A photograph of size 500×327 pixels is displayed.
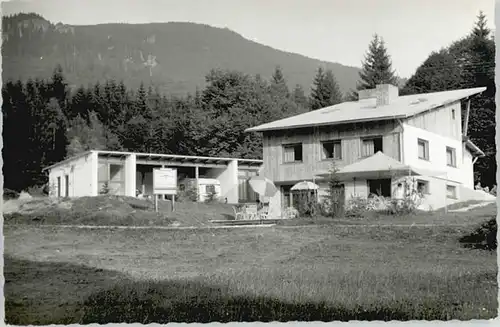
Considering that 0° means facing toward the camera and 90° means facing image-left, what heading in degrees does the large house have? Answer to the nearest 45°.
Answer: approximately 45°

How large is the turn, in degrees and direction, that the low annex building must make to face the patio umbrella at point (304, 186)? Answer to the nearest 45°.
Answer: approximately 45° to its left

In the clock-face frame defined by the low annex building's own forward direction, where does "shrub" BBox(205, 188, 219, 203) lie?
The shrub is roughly at 10 o'clock from the low annex building.

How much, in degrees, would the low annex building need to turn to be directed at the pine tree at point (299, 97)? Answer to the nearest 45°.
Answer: approximately 90° to its left

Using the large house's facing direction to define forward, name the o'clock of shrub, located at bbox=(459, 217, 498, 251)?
The shrub is roughly at 10 o'clock from the large house.

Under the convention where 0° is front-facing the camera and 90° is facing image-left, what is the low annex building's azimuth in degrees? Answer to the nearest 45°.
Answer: approximately 0°
